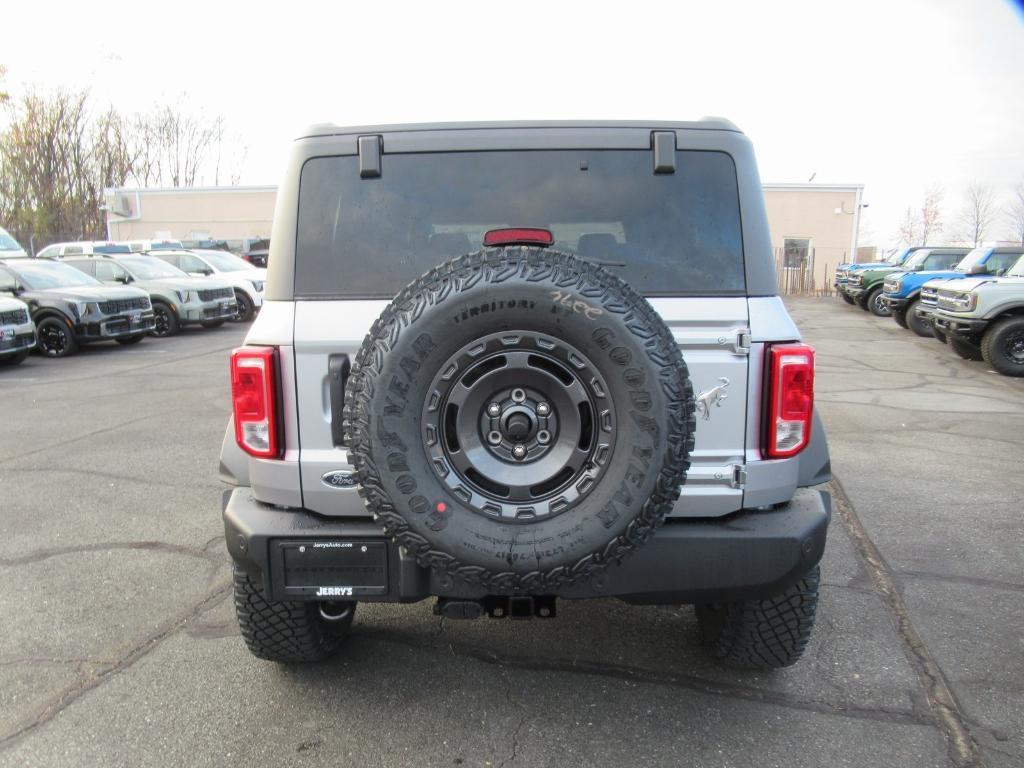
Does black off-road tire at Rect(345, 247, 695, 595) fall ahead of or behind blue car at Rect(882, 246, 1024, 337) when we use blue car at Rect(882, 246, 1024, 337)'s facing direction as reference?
ahead

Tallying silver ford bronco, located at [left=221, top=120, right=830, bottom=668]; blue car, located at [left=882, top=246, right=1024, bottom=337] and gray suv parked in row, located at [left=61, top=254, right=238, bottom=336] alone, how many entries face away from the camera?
1

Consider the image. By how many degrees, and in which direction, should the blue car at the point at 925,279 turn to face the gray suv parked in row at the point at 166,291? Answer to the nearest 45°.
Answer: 0° — it already faces it

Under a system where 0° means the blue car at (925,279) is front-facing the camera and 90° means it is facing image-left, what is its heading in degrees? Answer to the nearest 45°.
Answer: approximately 45°

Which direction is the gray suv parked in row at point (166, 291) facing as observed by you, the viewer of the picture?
facing the viewer and to the right of the viewer

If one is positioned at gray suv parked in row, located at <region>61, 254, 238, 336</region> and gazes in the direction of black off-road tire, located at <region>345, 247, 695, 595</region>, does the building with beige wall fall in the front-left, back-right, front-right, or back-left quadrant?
back-left

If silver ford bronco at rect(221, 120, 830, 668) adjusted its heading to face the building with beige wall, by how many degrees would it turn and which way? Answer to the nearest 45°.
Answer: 0° — it already faces it

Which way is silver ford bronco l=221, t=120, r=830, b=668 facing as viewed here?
away from the camera

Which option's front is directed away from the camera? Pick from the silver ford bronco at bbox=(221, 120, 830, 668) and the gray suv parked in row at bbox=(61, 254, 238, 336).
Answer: the silver ford bronco

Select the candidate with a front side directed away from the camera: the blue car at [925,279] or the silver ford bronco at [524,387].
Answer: the silver ford bronco

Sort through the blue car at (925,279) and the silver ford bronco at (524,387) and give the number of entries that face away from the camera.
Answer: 1

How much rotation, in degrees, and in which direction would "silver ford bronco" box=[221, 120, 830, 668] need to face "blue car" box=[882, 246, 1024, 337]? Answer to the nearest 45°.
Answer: approximately 45° to its right

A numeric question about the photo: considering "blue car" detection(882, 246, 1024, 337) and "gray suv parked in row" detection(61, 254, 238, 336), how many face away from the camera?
0

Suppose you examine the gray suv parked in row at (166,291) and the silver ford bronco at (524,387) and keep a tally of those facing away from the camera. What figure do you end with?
1
